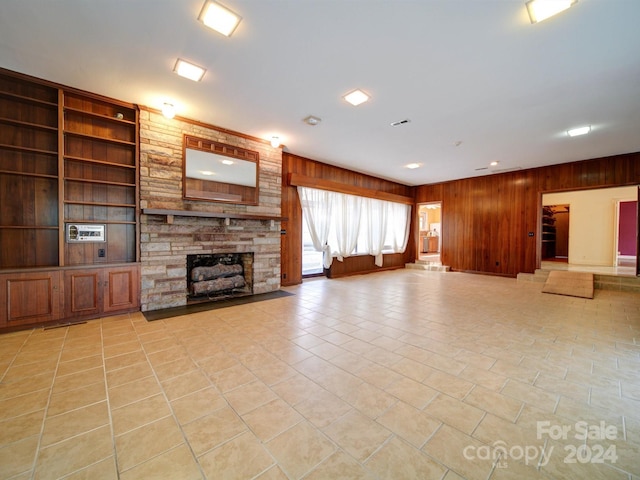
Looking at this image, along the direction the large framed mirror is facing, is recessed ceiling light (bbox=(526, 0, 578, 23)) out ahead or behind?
ahead

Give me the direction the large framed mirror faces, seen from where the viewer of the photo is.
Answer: facing the viewer and to the right of the viewer

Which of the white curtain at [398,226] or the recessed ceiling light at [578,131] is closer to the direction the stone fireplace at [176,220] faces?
the recessed ceiling light

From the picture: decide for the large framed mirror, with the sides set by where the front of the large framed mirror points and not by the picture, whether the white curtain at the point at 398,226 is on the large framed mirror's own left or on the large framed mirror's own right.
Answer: on the large framed mirror's own left

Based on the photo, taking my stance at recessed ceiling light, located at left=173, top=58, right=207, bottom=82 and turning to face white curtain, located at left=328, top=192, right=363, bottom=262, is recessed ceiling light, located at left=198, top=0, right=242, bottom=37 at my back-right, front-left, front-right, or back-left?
back-right

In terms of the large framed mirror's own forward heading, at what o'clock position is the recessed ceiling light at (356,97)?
The recessed ceiling light is roughly at 12 o'clock from the large framed mirror.

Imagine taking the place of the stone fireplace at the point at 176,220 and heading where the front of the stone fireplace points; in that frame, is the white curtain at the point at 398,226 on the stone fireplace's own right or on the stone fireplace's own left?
on the stone fireplace's own left

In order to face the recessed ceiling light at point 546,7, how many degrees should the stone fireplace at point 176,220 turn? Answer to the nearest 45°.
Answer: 0° — it already faces it

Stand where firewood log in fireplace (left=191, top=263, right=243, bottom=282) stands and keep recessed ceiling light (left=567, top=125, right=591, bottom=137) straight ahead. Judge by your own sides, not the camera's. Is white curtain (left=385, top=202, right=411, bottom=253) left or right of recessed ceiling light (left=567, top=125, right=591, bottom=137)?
left

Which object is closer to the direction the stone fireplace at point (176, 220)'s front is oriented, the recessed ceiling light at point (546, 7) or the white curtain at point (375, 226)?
the recessed ceiling light
